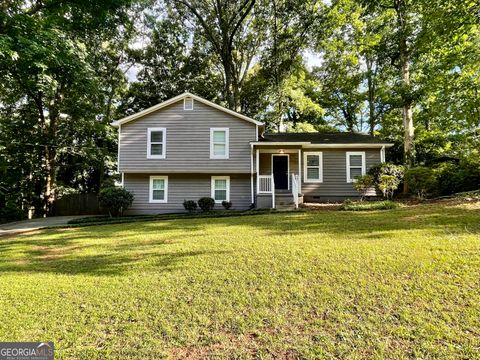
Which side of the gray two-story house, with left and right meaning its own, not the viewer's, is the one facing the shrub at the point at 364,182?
left

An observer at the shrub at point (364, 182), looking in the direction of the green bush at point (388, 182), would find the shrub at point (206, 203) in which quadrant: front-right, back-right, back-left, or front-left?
back-right

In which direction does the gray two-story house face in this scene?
toward the camera

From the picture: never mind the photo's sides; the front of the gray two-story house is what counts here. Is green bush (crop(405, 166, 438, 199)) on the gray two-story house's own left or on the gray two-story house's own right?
on the gray two-story house's own left

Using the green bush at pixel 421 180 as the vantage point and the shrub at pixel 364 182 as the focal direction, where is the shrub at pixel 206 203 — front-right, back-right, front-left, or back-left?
front-left

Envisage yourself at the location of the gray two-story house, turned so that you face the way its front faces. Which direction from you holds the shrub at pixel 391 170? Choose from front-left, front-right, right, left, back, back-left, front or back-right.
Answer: left

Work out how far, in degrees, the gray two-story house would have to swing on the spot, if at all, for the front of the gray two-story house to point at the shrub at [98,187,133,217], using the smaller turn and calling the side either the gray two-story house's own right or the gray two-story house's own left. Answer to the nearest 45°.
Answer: approximately 90° to the gray two-story house's own right
